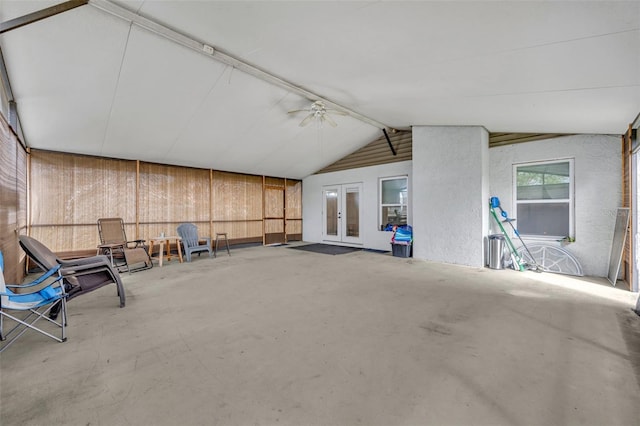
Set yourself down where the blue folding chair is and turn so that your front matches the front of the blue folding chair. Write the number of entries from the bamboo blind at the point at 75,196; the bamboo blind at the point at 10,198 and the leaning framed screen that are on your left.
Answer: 2

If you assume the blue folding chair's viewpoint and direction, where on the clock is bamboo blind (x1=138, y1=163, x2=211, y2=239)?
The bamboo blind is roughly at 10 o'clock from the blue folding chair.

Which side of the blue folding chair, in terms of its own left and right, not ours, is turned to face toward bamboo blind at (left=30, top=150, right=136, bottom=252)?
left

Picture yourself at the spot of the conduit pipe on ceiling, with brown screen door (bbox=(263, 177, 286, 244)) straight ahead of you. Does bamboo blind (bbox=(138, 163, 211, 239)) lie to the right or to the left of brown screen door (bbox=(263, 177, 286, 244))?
left

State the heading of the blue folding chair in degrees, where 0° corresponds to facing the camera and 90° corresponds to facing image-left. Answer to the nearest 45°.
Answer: approximately 270°

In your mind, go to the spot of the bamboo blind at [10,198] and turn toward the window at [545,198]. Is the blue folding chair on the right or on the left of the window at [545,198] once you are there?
right

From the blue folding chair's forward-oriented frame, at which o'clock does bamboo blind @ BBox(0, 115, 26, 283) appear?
The bamboo blind is roughly at 9 o'clock from the blue folding chair.

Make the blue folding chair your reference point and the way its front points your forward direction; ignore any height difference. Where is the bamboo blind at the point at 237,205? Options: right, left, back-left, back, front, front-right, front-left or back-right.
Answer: front-left

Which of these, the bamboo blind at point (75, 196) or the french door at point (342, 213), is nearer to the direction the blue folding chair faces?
the french door
